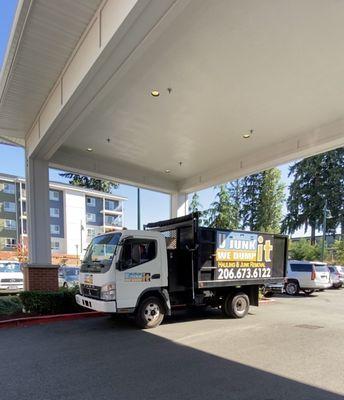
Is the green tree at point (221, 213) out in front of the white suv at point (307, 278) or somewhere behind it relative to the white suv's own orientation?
in front

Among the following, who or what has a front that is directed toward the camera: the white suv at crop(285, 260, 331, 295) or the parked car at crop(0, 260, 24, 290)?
the parked car

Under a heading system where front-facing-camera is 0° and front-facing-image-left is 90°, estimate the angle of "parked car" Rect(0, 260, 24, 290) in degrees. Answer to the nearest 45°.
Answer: approximately 0°

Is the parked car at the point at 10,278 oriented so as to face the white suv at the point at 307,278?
no

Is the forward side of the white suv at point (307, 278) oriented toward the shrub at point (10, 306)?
no

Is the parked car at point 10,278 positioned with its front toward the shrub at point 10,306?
yes

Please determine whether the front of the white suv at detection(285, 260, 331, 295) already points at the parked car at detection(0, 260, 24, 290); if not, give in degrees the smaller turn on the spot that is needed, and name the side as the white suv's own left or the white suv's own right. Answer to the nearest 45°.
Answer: approximately 45° to the white suv's own left

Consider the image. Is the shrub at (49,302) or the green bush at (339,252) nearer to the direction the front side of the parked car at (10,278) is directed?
the shrub

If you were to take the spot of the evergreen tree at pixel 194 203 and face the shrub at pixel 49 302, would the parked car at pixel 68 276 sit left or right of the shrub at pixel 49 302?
right

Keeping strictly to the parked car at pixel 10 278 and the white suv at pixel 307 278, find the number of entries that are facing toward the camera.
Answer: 1
